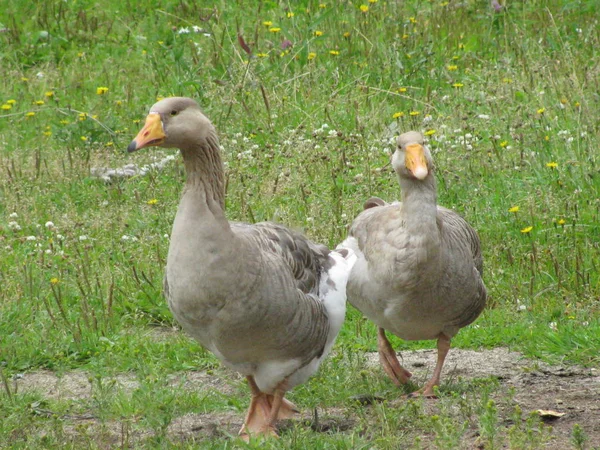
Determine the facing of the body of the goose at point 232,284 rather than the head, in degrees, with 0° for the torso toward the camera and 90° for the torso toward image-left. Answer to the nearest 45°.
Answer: approximately 45°

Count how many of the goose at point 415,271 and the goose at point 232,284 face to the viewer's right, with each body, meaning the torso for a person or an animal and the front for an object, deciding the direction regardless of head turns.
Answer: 0

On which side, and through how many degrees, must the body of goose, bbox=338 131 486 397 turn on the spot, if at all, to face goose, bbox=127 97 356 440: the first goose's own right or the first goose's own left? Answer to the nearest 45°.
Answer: approximately 45° to the first goose's own right

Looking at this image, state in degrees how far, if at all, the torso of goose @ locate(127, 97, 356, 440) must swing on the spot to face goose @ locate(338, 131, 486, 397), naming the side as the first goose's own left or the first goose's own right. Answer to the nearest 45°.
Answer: approximately 180°

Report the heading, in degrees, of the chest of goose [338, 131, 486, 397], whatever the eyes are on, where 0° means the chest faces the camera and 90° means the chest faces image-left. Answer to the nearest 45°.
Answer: approximately 0°
